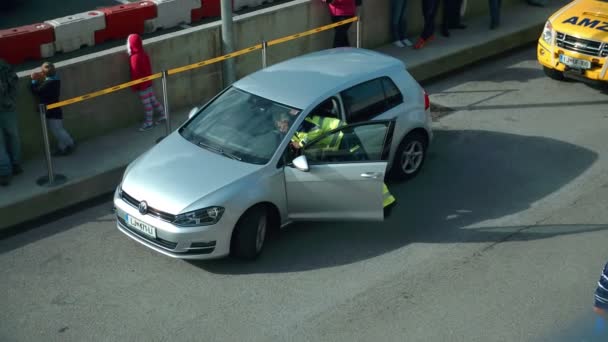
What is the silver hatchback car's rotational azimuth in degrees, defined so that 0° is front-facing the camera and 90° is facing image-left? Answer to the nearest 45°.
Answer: approximately 45°

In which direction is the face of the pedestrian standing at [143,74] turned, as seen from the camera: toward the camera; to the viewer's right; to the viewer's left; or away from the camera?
to the viewer's left

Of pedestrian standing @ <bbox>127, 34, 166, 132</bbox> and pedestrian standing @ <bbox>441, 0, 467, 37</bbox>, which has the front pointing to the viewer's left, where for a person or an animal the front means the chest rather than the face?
pedestrian standing @ <bbox>127, 34, 166, 132</bbox>

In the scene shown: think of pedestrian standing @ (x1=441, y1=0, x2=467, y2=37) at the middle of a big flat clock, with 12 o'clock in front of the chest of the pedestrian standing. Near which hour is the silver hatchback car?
The silver hatchback car is roughly at 2 o'clock from the pedestrian standing.

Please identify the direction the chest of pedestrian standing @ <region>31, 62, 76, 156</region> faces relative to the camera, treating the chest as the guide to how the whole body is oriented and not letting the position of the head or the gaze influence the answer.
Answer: to the viewer's left

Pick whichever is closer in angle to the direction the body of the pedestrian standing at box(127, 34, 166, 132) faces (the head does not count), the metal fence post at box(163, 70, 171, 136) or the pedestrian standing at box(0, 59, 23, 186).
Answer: the pedestrian standing

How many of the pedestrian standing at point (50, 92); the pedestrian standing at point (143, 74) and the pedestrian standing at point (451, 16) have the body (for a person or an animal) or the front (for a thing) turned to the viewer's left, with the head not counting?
2

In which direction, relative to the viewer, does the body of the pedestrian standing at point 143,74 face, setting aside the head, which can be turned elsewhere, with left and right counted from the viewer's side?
facing to the left of the viewer

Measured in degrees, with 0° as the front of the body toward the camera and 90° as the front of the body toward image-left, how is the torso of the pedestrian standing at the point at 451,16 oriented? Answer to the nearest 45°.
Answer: approximately 315°

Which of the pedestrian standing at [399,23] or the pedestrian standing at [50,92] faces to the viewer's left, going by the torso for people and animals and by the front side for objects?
the pedestrian standing at [50,92]
